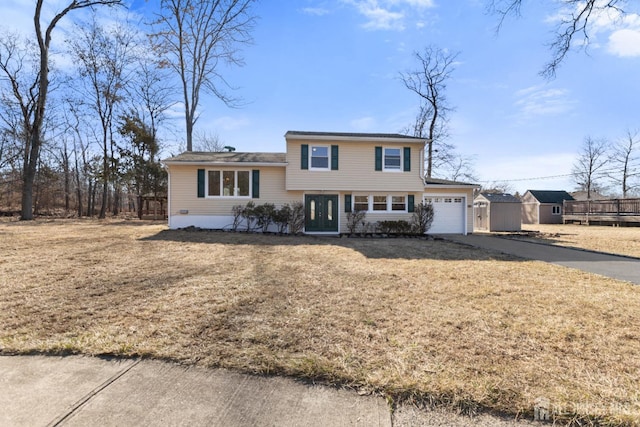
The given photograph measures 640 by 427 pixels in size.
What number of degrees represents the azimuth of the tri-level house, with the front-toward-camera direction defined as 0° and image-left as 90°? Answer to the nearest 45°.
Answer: approximately 0°

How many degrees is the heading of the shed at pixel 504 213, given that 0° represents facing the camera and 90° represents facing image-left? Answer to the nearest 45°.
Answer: approximately 45°

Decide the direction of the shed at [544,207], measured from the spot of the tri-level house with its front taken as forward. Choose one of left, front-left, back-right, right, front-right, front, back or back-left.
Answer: back-left

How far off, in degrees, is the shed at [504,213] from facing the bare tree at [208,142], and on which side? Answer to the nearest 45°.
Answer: approximately 45° to its right

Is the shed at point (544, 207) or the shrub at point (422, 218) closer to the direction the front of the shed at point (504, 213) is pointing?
the shrub

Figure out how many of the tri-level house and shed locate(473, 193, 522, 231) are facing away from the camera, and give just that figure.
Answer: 0
